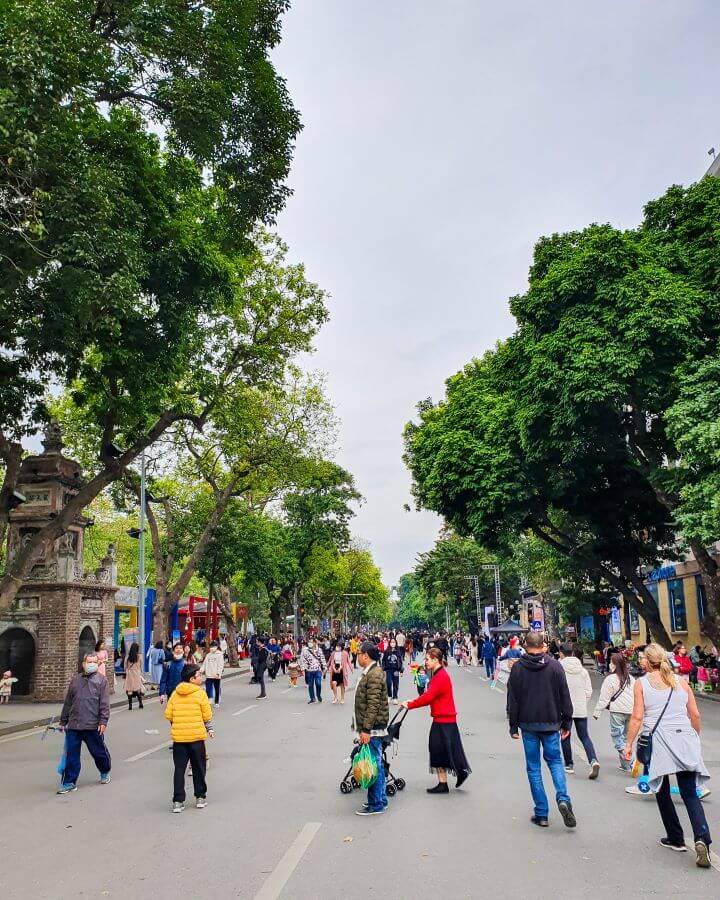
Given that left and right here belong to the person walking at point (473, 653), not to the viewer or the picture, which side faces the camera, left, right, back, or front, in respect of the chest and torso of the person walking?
back

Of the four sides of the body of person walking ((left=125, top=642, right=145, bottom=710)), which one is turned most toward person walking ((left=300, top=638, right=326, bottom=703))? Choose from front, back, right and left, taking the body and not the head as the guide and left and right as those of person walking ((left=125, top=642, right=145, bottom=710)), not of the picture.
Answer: right

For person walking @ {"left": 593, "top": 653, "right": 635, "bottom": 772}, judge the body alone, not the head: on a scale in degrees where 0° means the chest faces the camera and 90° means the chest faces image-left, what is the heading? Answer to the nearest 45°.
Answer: approximately 135°

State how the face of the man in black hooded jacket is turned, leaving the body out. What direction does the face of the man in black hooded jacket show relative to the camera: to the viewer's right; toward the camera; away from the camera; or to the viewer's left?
away from the camera

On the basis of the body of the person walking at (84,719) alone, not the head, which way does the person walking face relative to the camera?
toward the camera

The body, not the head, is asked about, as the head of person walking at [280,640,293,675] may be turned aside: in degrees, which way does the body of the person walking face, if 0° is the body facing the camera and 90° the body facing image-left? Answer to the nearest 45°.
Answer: approximately 180°

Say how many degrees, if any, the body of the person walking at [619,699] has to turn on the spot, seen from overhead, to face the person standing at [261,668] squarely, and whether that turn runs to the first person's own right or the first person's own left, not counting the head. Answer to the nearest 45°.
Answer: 0° — they already face them

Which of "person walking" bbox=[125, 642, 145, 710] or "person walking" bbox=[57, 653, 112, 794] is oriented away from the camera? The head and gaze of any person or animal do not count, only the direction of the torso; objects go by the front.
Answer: "person walking" bbox=[125, 642, 145, 710]

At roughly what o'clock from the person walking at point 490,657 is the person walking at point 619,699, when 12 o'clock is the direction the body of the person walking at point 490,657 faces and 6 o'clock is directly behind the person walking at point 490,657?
the person walking at point 619,699 is roughly at 6 o'clock from the person walking at point 490,657.

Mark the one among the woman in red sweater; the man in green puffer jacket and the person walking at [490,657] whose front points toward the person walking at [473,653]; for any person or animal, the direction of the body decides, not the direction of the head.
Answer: the person walking at [490,657]

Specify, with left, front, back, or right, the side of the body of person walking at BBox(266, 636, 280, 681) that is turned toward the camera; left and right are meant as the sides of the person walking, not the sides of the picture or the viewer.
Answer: front
